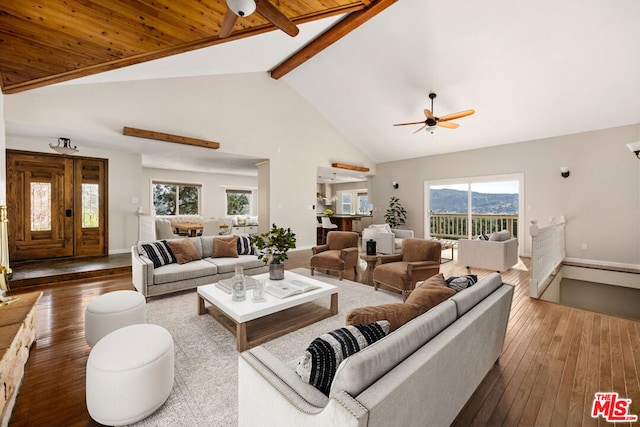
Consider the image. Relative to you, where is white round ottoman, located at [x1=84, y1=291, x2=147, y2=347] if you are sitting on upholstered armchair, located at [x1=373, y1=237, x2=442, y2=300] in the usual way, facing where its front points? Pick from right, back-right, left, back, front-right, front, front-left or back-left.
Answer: front

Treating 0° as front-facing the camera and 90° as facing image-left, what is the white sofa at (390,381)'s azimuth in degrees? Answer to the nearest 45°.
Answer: approximately 135°

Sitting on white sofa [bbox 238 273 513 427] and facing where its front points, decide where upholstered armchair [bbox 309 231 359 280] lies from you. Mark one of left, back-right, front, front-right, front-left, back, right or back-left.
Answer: front-right

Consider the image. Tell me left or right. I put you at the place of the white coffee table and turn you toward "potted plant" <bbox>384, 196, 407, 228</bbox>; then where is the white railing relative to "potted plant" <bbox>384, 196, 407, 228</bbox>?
right

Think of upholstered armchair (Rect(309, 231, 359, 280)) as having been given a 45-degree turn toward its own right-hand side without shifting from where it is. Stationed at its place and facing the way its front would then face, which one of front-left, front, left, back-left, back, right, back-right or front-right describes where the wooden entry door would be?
front

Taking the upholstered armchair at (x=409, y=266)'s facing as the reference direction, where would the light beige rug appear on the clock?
The light beige rug is roughly at 12 o'clock from the upholstered armchair.

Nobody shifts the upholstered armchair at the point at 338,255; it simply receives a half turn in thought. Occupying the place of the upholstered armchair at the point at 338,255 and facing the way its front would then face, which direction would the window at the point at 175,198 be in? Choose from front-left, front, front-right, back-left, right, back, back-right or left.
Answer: left

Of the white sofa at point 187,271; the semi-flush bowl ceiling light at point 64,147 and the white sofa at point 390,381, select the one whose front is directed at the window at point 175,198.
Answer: the white sofa at point 390,381

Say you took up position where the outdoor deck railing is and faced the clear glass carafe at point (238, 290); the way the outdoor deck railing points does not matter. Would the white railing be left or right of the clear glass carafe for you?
left

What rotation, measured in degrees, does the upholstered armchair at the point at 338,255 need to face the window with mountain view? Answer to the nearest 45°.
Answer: approximately 180°

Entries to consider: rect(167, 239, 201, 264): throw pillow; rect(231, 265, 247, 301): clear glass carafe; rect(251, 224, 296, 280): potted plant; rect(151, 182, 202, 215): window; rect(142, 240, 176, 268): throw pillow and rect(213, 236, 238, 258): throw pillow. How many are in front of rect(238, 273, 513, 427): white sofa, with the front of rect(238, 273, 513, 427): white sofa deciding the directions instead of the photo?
6

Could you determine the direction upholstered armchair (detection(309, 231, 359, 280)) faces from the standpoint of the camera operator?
facing the viewer and to the left of the viewer
